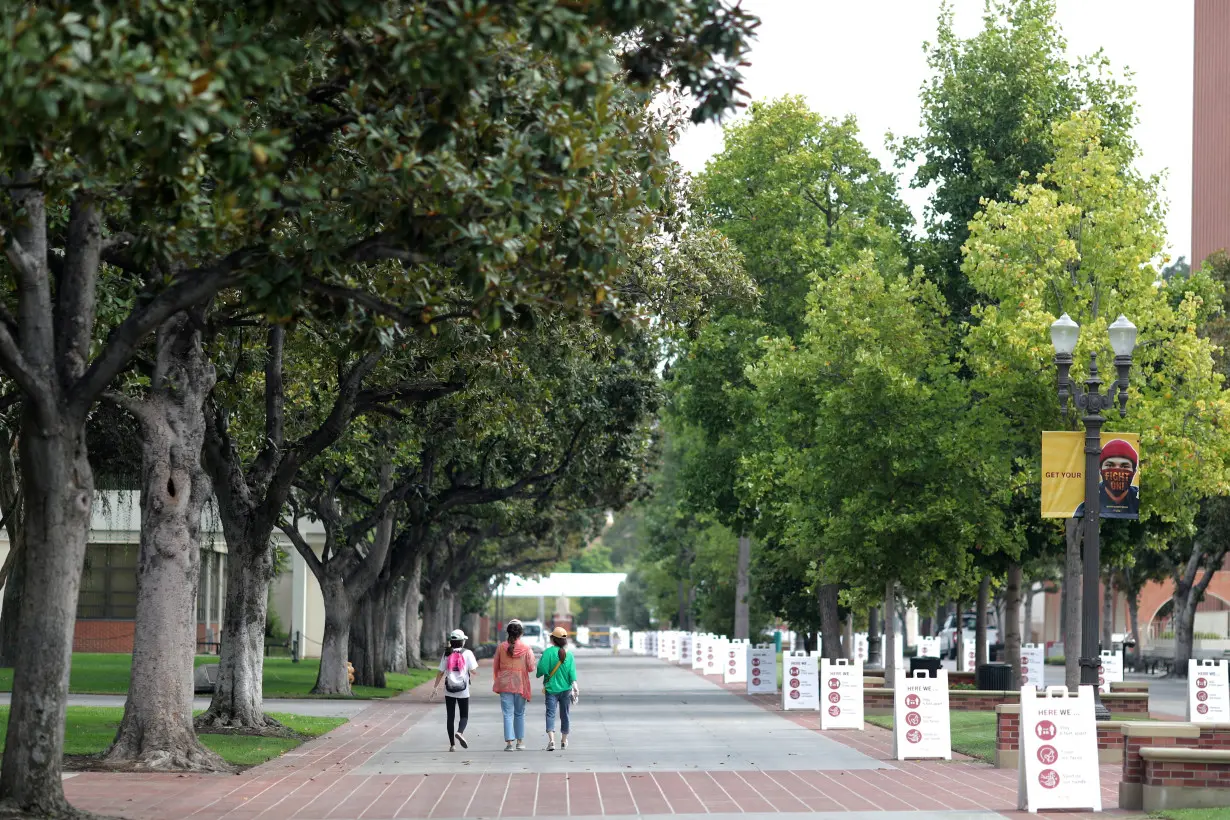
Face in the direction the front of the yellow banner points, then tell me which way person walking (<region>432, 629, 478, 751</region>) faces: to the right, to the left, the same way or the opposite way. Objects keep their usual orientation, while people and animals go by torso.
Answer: the opposite way

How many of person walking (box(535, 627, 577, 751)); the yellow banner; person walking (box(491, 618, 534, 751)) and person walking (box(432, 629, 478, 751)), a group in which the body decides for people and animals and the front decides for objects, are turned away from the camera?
3

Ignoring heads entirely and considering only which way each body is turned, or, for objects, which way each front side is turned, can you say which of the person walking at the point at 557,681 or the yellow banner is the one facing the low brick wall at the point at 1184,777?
the yellow banner

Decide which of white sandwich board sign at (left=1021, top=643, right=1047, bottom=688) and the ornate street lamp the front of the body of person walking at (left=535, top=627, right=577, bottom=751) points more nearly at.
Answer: the white sandwich board sign

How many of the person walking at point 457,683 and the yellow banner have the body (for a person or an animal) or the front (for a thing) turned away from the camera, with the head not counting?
1

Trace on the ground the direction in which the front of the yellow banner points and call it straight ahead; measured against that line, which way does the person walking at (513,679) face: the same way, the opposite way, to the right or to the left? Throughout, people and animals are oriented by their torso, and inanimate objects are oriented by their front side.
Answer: the opposite way

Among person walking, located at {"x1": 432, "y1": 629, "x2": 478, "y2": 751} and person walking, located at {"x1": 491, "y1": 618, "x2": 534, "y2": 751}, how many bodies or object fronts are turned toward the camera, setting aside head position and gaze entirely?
0

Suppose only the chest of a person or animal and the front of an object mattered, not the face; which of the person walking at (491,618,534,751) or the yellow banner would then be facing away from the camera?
the person walking

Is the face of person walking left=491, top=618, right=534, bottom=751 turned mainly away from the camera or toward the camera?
away from the camera

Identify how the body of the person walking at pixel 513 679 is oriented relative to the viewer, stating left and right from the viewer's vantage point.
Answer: facing away from the viewer

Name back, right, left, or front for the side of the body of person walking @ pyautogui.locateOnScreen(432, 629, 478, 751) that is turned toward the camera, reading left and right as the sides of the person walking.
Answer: back

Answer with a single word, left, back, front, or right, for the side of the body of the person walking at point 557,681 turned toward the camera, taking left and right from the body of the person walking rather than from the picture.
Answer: back

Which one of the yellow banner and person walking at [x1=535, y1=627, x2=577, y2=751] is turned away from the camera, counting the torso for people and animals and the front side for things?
the person walking

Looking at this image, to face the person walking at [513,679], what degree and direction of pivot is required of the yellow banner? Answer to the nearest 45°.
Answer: approximately 90° to its right

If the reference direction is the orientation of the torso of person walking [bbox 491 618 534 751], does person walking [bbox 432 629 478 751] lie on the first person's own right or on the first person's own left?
on the first person's own left
